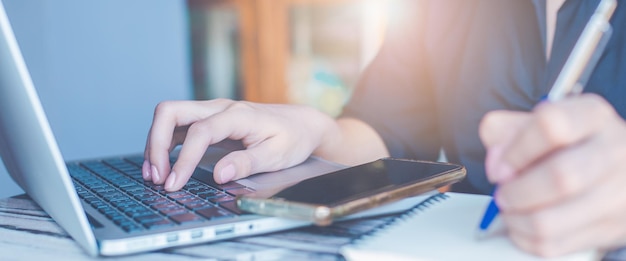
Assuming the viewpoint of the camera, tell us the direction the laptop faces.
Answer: facing away from the viewer and to the right of the viewer
